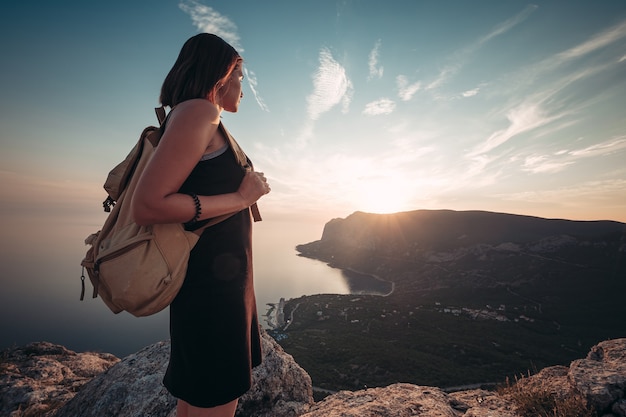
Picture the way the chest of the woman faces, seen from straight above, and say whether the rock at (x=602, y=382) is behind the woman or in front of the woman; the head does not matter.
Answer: in front

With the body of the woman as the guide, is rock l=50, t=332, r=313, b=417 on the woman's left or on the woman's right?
on the woman's left

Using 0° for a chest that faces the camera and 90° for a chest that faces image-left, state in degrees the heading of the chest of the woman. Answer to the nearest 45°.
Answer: approximately 270°

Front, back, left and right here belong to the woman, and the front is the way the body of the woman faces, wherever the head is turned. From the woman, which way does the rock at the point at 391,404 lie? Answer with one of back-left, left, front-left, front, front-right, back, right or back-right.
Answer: front-left

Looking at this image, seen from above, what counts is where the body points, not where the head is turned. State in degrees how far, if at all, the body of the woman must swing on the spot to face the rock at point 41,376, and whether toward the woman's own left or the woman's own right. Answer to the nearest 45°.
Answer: approximately 135° to the woman's own left

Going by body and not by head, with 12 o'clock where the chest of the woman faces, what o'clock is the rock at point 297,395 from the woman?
The rock is roughly at 10 o'clock from the woman.
